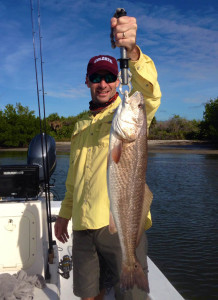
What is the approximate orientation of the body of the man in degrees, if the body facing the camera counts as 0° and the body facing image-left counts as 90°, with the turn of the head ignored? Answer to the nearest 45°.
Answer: approximately 0°
